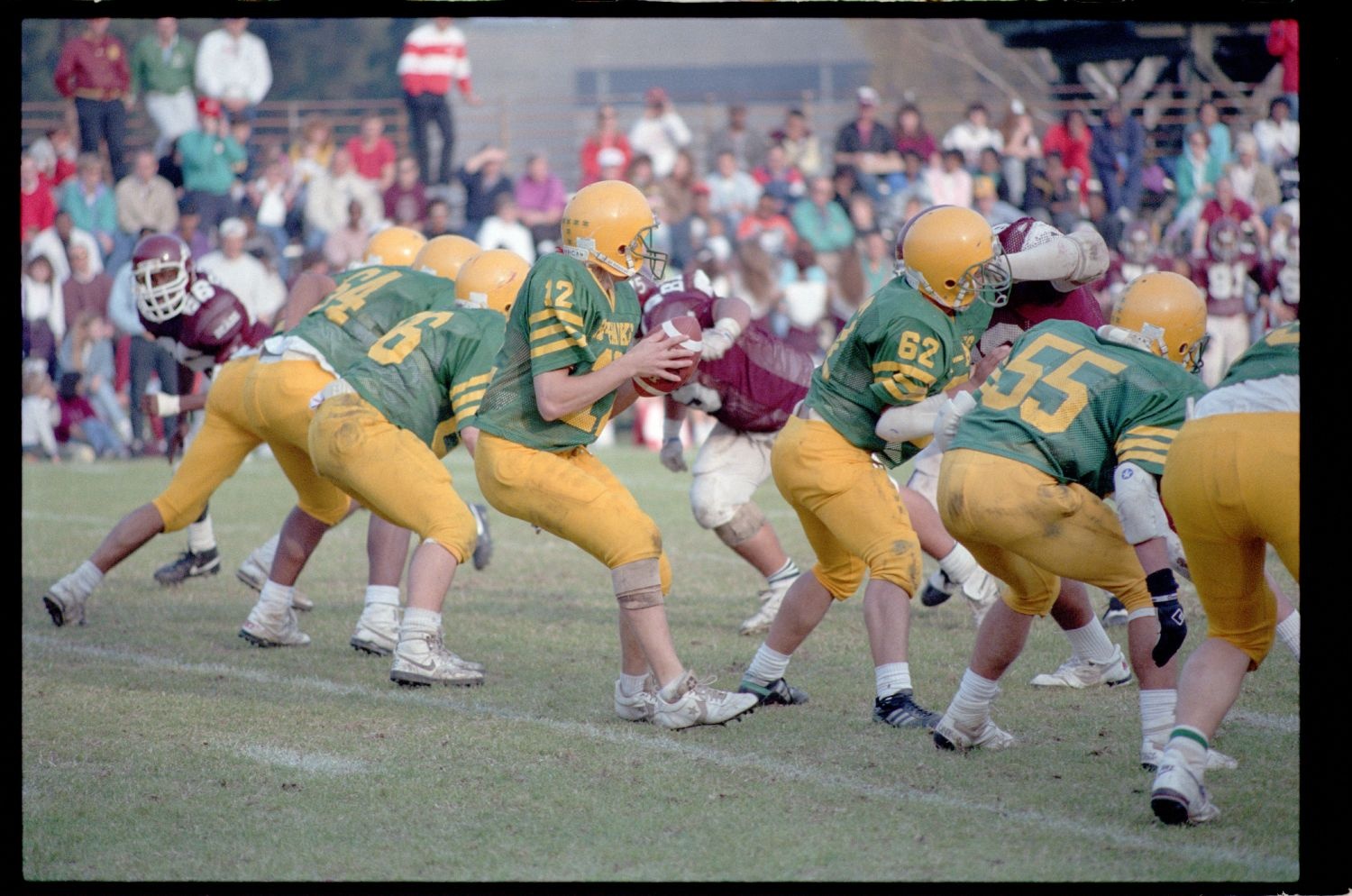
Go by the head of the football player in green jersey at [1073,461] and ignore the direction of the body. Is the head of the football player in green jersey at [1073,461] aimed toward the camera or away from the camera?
away from the camera

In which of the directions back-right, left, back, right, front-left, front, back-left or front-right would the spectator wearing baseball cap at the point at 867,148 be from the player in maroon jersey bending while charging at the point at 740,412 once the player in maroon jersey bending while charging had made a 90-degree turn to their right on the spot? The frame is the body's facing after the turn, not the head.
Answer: front-right

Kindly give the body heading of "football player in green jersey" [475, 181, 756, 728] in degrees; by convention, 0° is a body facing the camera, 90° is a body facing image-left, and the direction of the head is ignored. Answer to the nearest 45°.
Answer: approximately 270°

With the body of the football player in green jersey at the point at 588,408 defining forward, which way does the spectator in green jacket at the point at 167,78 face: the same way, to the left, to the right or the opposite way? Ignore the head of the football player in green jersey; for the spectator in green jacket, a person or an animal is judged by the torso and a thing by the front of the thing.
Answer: to the right

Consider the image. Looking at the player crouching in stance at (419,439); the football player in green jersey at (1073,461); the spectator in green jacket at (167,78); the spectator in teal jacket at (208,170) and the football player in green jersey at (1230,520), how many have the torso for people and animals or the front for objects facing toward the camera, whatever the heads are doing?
2

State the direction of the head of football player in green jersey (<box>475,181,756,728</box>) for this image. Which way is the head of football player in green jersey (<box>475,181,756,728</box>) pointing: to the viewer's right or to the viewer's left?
to the viewer's right

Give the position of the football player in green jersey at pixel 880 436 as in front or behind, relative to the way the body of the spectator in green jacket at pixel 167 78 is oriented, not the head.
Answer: in front

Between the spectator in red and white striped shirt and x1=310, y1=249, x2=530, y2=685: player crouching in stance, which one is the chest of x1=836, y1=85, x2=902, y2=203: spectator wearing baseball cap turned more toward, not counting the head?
the player crouching in stance

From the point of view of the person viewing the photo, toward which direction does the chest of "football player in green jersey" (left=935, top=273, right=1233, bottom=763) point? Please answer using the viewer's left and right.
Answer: facing away from the viewer and to the right of the viewer
